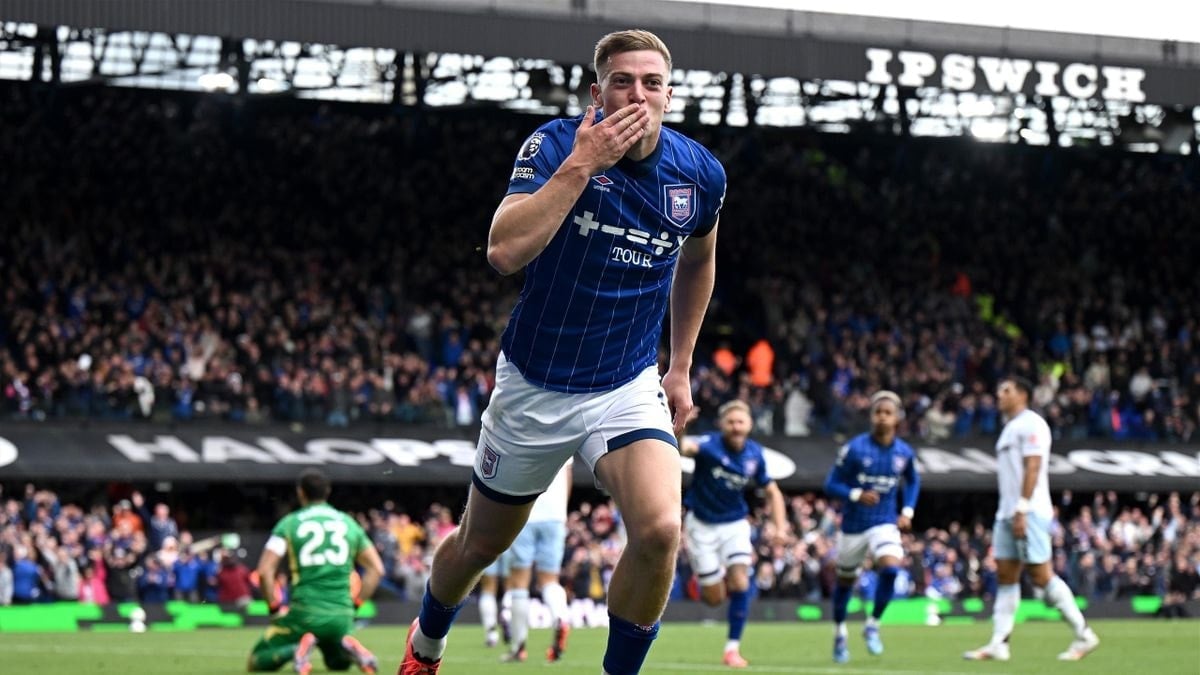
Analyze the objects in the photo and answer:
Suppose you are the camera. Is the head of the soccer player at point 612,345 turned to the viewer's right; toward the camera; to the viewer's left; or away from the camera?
toward the camera

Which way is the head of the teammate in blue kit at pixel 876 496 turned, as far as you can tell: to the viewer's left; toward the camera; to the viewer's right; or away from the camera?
toward the camera

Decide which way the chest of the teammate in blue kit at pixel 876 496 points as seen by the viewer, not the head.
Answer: toward the camera

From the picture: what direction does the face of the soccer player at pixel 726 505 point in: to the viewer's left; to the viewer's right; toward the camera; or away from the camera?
toward the camera

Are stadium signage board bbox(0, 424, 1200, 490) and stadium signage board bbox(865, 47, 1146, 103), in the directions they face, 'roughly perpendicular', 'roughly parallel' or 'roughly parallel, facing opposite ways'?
roughly parallel

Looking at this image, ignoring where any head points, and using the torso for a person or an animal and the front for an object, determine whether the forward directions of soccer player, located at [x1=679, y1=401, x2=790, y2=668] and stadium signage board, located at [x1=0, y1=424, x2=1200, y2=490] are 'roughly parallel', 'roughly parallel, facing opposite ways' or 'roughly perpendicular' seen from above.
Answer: roughly parallel

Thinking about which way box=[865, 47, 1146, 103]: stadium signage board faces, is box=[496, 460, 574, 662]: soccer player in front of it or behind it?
in front

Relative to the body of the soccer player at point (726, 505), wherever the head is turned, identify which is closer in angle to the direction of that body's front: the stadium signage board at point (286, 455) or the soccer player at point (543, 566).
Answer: the soccer player

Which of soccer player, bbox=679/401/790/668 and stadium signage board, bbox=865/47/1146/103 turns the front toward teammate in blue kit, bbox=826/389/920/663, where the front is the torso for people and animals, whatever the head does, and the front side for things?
the stadium signage board

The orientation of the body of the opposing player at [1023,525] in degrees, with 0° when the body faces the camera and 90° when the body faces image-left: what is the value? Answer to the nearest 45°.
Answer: approximately 90°

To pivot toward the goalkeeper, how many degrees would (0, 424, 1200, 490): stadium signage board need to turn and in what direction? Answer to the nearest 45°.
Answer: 0° — it already faces them

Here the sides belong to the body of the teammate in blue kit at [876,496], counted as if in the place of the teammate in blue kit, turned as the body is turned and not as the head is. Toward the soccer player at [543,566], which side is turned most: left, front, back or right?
right

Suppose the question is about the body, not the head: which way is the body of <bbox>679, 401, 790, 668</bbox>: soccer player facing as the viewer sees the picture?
toward the camera
